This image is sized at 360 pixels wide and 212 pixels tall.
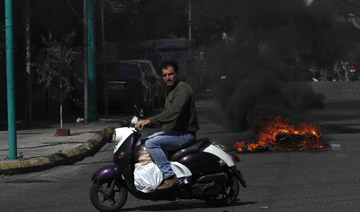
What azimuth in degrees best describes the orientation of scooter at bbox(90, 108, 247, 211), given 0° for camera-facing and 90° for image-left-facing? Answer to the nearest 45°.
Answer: approximately 90°

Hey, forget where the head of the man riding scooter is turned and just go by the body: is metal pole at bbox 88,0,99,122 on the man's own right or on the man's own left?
on the man's own right

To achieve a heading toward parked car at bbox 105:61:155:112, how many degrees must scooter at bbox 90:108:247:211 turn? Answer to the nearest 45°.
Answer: approximately 90° to its right

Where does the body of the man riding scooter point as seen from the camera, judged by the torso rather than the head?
to the viewer's left

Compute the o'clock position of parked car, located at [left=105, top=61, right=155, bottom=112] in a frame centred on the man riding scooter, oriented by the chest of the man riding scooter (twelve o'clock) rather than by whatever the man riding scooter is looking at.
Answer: The parked car is roughly at 3 o'clock from the man riding scooter.

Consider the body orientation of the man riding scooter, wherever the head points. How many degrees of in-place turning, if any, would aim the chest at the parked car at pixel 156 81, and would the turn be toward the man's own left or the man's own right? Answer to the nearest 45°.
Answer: approximately 90° to the man's own right

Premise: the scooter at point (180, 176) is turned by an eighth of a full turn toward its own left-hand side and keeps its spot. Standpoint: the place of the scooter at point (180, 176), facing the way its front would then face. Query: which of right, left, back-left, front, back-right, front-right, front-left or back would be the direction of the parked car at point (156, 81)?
back-right
